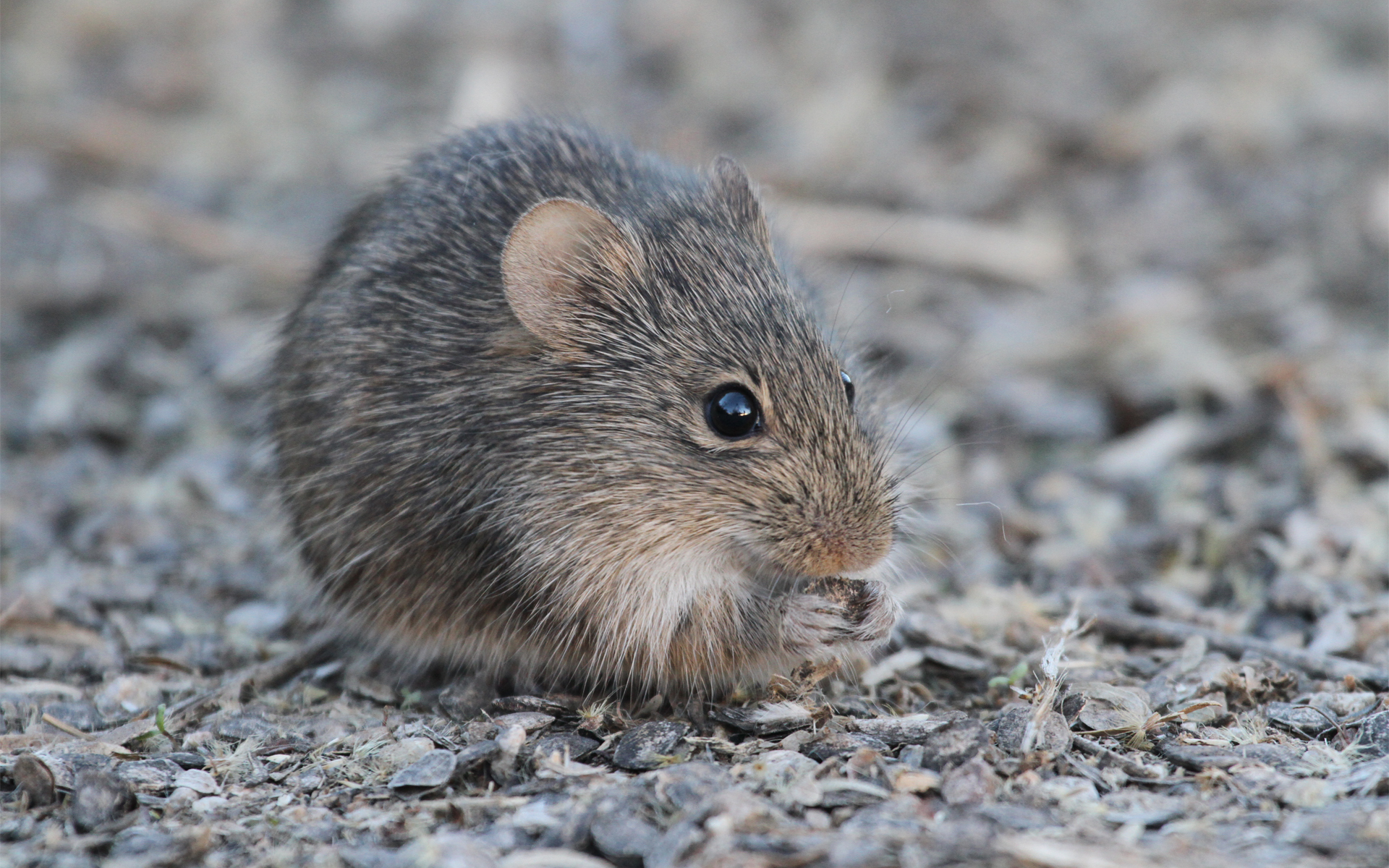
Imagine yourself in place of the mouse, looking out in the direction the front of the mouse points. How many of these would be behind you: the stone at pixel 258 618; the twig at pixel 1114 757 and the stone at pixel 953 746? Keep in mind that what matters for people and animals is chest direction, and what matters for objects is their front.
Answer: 1

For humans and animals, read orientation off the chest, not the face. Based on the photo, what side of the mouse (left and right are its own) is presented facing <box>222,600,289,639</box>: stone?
back

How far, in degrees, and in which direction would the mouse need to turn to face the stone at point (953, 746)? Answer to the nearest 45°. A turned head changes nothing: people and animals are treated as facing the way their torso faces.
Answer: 0° — it already faces it

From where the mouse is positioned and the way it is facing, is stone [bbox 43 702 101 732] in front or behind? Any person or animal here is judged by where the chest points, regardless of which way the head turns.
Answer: behind

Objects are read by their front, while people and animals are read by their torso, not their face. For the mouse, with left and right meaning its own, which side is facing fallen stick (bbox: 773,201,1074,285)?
left

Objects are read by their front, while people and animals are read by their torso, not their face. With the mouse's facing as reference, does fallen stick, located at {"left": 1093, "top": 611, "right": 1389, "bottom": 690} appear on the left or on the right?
on its left

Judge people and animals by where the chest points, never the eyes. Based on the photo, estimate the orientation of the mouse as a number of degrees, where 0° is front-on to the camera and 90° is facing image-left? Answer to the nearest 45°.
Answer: approximately 315°

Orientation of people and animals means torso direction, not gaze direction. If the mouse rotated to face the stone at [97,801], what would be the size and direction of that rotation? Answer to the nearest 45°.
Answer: approximately 90° to its right

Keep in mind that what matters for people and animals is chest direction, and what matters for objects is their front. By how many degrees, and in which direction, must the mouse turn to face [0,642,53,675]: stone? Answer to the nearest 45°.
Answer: approximately 135° to its right
